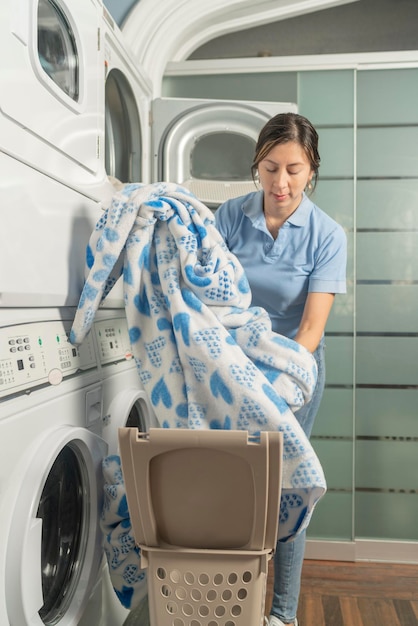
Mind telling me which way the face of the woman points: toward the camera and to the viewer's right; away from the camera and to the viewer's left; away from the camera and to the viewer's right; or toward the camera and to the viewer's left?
toward the camera and to the viewer's left

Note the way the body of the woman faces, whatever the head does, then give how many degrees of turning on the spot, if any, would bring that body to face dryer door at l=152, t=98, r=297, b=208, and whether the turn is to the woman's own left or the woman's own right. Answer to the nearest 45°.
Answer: approximately 135° to the woman's own right

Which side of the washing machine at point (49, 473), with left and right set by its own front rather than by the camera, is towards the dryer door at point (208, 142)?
left

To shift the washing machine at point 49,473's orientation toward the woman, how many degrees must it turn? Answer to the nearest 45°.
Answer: approximately 90° to its left

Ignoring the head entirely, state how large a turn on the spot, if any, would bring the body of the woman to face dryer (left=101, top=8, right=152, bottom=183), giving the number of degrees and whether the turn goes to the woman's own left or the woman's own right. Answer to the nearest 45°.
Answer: approximately 90° to the woman's own right

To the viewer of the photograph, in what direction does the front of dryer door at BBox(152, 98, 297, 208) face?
facing the viewer

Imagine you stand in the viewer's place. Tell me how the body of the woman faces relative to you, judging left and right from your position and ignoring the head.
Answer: facing the viewer and to the left of the viewer

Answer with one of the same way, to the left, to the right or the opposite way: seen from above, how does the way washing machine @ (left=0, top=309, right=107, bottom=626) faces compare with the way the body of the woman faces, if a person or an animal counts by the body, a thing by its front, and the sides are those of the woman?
to the left

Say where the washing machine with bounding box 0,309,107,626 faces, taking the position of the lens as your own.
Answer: facing the viewer and to the right of the viewer

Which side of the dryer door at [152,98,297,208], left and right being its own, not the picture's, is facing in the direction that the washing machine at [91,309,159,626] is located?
front

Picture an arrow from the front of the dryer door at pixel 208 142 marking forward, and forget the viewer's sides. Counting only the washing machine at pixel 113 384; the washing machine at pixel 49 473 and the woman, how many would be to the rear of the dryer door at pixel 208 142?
0

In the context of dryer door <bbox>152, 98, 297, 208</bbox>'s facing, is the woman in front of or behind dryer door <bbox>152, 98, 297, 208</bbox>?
in front

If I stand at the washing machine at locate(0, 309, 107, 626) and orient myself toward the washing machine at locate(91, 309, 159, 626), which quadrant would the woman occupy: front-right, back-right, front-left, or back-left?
front-right

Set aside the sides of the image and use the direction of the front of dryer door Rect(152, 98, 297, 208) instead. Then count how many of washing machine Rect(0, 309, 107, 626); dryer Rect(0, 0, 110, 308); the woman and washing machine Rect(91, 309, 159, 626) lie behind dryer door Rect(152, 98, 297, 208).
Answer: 0

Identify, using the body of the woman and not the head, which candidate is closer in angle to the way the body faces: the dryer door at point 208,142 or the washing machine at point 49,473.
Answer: the washing machine

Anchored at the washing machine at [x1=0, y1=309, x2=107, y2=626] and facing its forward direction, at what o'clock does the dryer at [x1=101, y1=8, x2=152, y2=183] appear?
The dryer is roughly at 8 o'clock from the washing machine.
